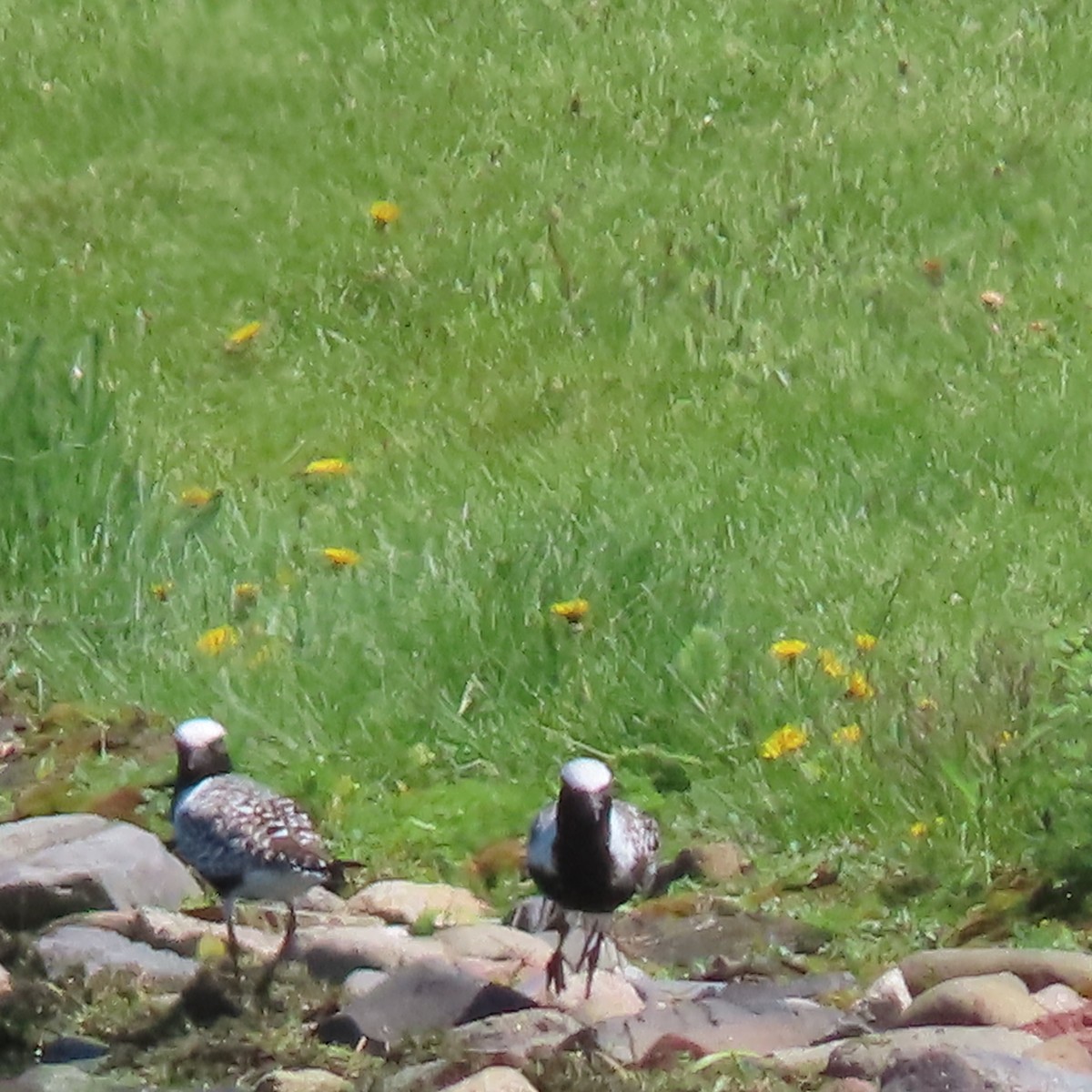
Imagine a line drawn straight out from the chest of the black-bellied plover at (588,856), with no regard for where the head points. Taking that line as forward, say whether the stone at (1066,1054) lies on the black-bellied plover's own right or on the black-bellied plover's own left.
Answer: on the black-bellied plover's own left

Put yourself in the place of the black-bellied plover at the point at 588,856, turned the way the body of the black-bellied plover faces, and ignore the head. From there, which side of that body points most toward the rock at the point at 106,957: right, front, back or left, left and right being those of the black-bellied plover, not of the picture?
right

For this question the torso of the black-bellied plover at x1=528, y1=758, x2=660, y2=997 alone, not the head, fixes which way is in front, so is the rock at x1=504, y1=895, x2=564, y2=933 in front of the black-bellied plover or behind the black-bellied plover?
behind

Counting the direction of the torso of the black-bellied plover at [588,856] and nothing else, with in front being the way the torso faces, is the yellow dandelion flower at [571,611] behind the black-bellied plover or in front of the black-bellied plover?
behind

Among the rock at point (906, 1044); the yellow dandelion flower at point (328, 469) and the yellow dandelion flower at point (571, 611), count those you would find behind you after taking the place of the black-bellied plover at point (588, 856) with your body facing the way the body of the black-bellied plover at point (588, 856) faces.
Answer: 2

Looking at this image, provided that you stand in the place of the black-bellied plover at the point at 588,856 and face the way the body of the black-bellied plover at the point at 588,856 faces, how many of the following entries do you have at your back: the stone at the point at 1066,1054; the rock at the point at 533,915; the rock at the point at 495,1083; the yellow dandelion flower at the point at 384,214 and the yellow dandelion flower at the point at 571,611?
3

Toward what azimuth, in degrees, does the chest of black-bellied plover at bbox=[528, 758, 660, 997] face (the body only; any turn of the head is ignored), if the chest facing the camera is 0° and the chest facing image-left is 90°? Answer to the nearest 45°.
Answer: approximately 0°

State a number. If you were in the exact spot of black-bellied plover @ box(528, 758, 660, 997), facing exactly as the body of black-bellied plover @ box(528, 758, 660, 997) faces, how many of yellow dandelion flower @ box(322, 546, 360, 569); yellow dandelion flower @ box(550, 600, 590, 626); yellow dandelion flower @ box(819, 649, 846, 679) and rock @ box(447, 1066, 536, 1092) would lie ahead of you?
1

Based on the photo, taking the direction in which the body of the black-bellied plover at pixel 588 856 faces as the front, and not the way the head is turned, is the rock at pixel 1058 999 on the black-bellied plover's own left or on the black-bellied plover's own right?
on the black-bellied plover's own left

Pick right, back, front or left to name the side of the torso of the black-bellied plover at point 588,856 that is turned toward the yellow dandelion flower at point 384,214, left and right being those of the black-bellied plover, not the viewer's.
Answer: back

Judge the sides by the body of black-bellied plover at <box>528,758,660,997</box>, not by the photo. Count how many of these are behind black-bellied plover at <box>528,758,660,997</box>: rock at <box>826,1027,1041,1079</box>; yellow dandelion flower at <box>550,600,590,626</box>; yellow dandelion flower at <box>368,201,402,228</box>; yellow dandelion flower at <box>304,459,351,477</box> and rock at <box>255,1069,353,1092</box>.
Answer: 3

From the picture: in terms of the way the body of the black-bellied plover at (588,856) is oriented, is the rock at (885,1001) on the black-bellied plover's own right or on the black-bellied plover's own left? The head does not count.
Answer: on the black-bellied plover's own left
